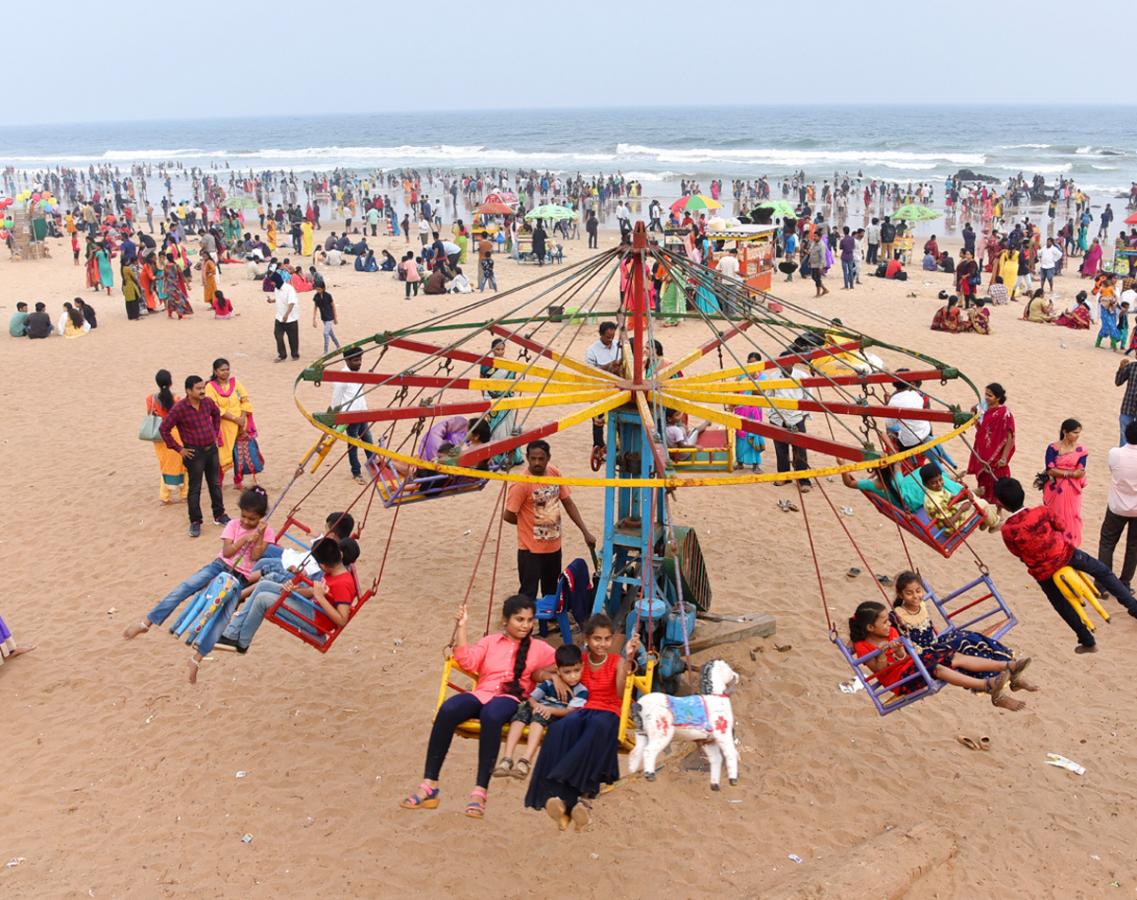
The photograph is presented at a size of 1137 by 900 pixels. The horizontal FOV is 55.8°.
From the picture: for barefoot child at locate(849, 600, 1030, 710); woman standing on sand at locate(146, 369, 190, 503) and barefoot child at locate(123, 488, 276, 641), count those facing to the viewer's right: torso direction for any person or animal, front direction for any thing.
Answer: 1

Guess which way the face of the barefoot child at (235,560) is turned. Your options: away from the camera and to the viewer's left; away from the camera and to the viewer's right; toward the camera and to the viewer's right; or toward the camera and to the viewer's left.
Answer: toward the camera and to the viewer's left

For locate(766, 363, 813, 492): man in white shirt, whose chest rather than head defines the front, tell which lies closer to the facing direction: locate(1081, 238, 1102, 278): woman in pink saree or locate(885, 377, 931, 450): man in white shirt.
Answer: the man in white shirt

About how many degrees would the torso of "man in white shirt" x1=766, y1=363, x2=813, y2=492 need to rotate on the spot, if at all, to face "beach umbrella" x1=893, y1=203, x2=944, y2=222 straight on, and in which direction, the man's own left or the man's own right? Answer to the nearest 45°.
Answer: approximately 180°

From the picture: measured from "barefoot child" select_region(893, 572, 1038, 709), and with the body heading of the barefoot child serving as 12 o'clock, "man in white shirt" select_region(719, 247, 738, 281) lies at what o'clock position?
The man in white shirt is roughly at 7 o'clock from the barefoot child.

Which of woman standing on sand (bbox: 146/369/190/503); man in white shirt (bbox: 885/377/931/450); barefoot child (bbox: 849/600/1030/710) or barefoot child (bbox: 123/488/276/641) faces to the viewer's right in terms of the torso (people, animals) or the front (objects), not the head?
barefoot child (bbox: 849/600/1030/710)

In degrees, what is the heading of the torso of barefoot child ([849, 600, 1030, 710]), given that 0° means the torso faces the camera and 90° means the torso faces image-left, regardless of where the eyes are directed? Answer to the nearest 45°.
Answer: approximately 270°

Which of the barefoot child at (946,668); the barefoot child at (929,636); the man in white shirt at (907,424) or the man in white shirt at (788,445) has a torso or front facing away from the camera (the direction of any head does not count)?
the man in white shirt at (907,424)

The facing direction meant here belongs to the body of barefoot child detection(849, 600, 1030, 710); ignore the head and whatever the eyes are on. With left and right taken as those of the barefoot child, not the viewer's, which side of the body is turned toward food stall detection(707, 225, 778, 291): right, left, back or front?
left

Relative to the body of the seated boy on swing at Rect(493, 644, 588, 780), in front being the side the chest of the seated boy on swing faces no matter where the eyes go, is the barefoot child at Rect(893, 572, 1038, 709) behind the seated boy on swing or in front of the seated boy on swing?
behind

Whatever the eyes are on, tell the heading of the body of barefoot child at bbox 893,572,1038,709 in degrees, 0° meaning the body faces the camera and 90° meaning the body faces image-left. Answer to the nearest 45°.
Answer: approximately 315°

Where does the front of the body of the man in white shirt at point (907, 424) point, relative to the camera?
away from the camera
